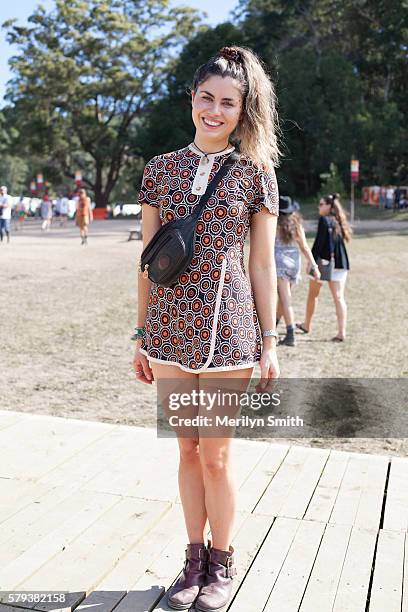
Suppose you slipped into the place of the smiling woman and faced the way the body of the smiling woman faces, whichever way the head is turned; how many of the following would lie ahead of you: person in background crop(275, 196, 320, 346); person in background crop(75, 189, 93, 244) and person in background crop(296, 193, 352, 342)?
0

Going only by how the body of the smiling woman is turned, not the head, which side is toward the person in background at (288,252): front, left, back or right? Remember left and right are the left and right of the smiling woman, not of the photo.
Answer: back

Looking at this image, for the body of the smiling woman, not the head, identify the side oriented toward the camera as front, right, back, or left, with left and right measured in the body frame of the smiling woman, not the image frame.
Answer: front

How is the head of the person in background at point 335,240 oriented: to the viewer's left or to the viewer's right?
to the viewer's left

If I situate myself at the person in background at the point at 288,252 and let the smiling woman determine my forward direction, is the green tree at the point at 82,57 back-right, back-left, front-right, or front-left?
back-right

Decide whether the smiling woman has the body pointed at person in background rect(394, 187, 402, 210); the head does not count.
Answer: no

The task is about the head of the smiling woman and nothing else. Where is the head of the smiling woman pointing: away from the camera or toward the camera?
toward the camera

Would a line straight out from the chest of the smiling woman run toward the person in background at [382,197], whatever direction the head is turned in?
no

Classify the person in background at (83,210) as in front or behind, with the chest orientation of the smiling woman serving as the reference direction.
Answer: behind

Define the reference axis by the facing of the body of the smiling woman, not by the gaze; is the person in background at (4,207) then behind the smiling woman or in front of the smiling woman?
behind

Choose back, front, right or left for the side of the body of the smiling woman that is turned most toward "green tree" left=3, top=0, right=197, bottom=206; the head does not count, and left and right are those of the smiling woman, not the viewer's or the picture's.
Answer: back

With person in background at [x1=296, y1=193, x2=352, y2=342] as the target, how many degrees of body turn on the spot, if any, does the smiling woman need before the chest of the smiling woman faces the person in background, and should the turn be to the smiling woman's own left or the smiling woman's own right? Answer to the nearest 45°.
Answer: approximately 180°

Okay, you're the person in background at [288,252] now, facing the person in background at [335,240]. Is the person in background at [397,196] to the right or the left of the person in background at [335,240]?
left
